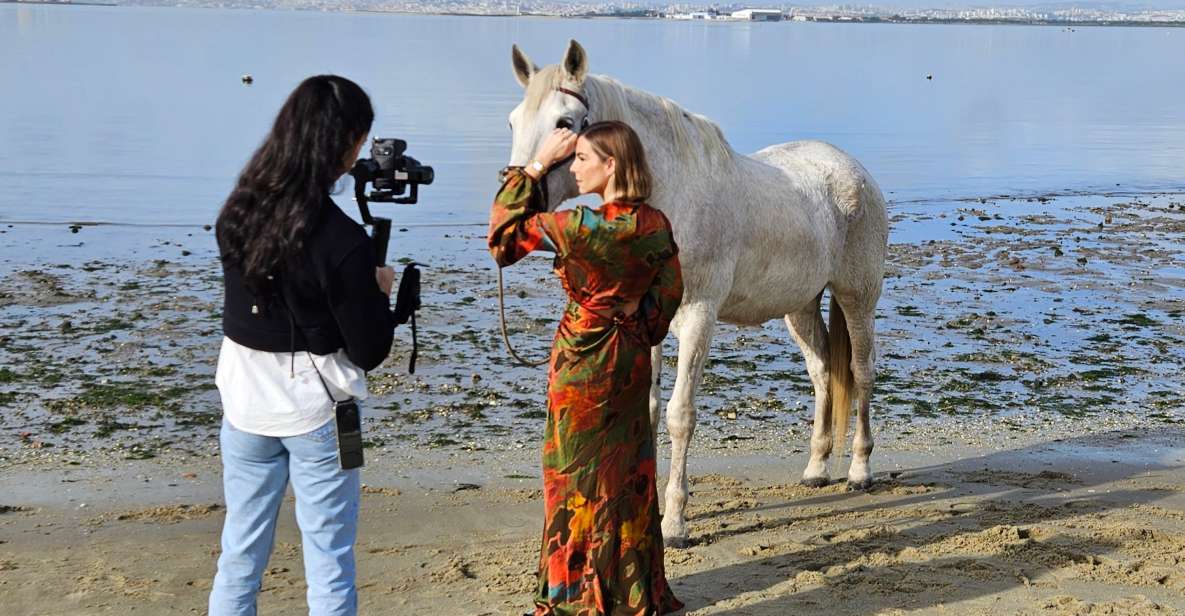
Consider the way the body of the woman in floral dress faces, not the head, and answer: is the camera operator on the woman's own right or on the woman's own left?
on the woman's own left

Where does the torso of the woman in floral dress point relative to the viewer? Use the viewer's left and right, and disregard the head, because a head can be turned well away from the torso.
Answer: facing away from the viewer and to the left of the viewer

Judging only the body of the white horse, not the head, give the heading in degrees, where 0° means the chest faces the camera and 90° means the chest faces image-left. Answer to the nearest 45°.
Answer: approximately 45°

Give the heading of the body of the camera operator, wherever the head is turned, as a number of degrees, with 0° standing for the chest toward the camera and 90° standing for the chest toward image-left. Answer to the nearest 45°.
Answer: approximately 225°

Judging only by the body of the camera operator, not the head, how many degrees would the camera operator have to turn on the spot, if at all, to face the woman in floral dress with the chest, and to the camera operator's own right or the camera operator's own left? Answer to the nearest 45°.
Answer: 0° — they already face them

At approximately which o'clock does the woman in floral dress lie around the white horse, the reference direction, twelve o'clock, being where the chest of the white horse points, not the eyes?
The woman in floral dress is roughly at 11 o'clock from the white horse.

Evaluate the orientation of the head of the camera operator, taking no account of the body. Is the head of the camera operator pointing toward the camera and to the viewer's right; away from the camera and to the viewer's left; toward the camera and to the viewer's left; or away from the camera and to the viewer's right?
away from the camera and to the viewer's right
